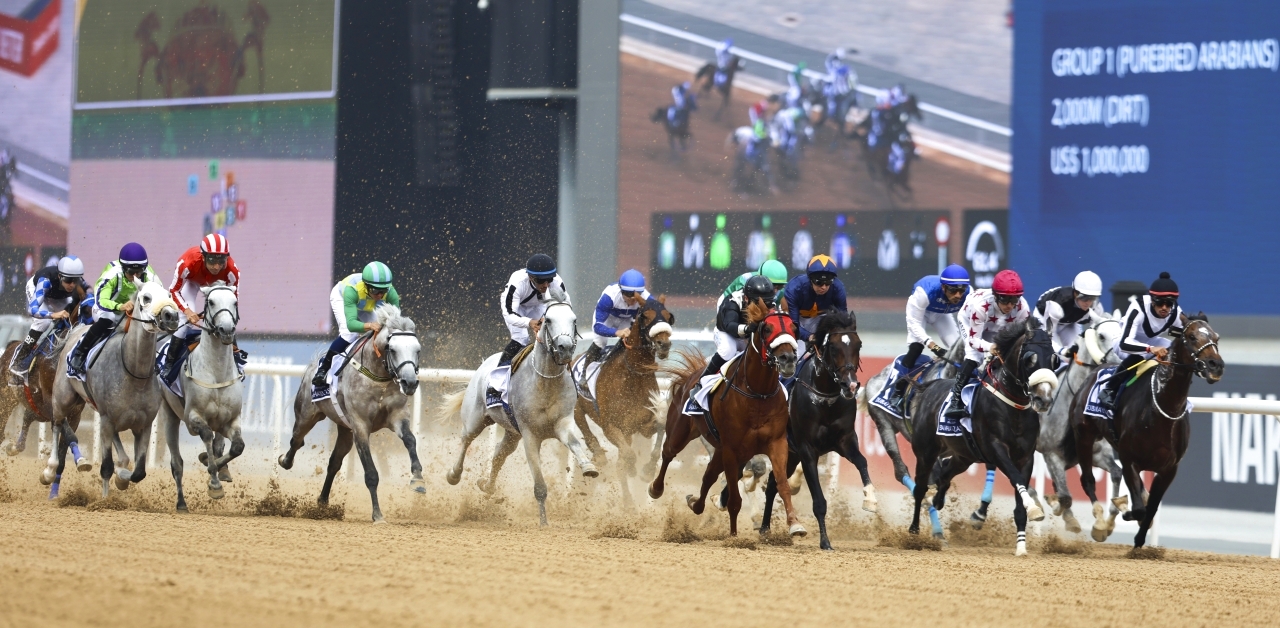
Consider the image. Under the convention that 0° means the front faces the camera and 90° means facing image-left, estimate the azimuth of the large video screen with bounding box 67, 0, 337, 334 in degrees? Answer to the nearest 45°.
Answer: approximately 0°

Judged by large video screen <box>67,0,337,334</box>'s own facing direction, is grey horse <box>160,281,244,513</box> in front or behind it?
in front

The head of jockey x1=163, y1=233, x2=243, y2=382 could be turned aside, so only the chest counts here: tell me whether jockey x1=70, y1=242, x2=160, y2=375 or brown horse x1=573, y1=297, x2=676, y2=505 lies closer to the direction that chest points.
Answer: the brown horse

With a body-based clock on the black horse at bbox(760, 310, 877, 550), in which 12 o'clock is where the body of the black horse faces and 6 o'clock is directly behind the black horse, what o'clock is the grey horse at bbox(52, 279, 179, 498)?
The grey horse is roughly at 5 o'clock from the black horse.

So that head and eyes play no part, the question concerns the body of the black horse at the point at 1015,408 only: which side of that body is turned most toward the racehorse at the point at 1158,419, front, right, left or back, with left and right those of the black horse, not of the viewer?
left

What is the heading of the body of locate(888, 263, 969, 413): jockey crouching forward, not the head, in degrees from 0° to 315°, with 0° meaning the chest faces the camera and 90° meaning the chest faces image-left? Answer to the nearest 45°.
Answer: approximately 315°

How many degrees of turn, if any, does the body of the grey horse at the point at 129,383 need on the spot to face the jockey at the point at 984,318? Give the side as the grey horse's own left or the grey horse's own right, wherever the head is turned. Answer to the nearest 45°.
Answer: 0° — it already faces them

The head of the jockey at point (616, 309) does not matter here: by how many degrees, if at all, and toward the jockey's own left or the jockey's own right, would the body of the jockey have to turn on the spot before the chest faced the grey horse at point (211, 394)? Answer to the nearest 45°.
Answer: approximately 135° to the jockey's own right

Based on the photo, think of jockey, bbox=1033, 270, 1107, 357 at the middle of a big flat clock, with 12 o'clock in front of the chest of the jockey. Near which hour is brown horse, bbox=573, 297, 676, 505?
The brown horse is roughly at 4 o'clock from the jockey.

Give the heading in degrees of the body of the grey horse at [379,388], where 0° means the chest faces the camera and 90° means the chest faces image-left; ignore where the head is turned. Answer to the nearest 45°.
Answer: approximately 315°

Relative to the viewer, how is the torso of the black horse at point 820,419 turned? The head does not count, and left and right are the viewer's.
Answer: facing the viewer and to the right of the viewer

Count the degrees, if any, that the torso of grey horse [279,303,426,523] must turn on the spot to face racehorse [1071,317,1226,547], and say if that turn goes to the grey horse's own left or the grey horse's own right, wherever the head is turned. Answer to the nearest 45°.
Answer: approximately 45° to the grey horse's own left

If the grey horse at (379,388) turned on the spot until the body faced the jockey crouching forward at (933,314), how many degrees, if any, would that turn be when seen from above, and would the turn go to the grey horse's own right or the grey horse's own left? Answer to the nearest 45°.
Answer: approximately 45° to the grey horse's own left
